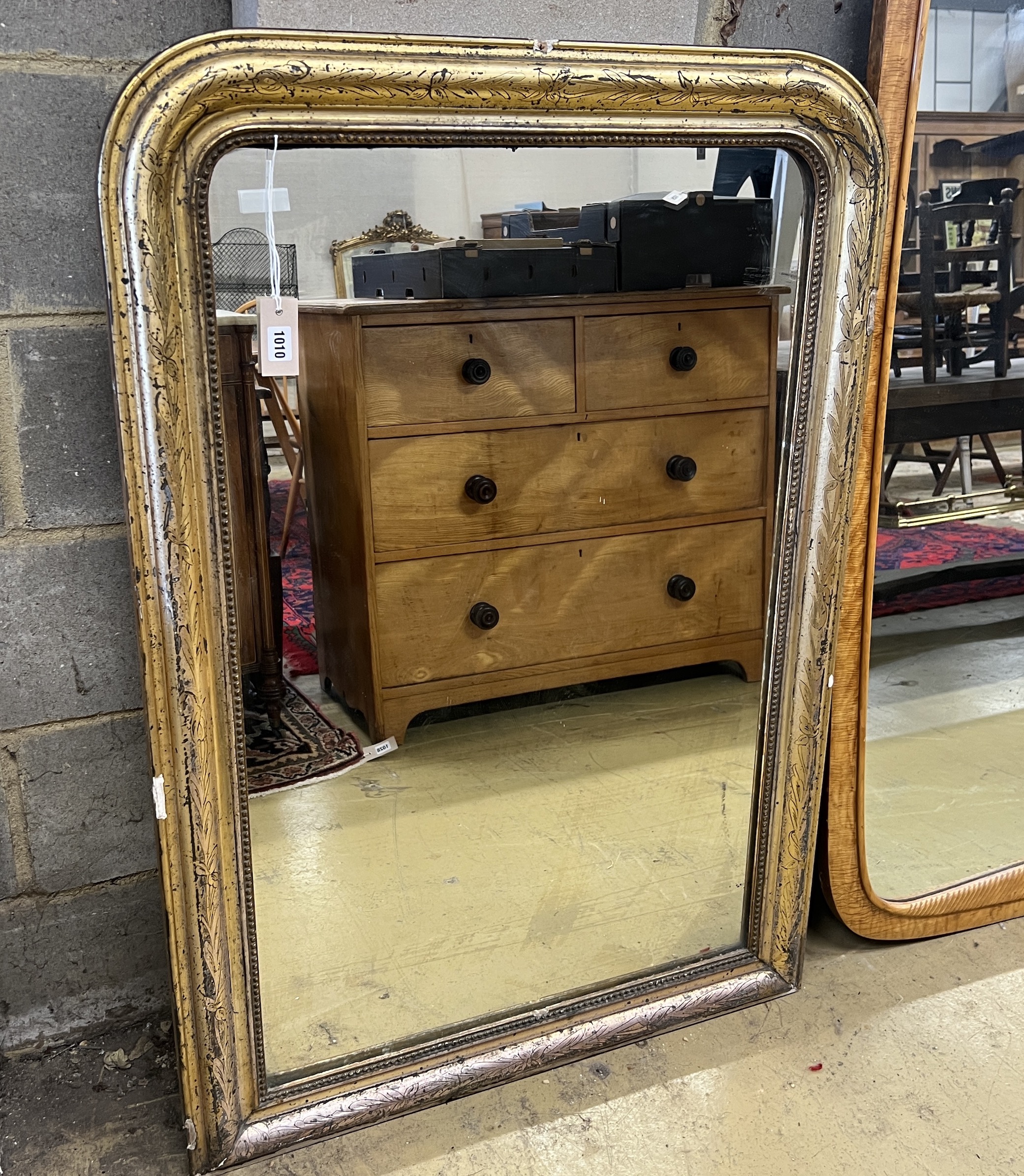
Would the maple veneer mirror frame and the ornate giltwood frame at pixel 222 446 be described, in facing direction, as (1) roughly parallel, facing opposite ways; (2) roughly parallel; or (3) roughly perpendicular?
roughly parallel

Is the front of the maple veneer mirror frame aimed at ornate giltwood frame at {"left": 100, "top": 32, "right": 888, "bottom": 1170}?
no

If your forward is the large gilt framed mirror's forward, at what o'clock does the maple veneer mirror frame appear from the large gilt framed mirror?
The maple veneer mirror frame is roughly at 10 o'clock from the large gilt framed mirror.

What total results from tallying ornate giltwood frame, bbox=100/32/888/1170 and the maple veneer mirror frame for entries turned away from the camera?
0

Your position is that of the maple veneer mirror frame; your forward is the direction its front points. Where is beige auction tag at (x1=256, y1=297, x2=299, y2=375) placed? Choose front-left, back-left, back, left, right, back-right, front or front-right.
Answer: right
